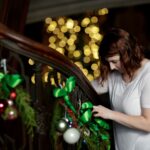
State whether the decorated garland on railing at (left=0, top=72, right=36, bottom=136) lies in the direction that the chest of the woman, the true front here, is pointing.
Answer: yes

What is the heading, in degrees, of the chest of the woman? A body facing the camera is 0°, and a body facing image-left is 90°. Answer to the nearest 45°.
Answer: approximately 45°
